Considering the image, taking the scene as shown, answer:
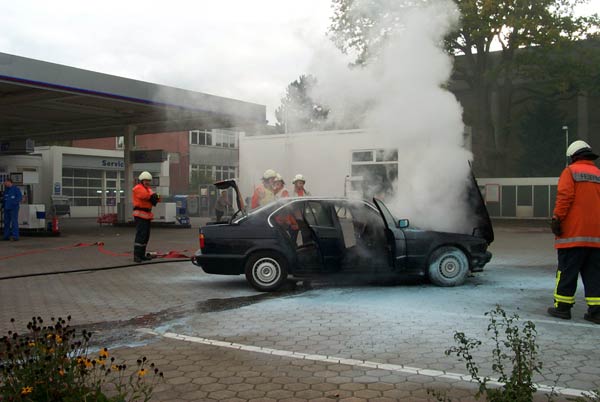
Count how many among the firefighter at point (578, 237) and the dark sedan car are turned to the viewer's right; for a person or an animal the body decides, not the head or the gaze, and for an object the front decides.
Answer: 1

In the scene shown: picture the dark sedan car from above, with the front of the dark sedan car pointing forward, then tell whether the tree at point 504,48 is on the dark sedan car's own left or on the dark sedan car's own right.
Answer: on the dark sedan car's own left

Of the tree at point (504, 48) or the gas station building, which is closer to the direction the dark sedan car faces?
the tree

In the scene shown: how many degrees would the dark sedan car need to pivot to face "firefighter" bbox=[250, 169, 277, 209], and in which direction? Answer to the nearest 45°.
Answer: approximately 135° to its left

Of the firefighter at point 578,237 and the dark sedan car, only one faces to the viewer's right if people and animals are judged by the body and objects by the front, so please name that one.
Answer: the dark sedan car

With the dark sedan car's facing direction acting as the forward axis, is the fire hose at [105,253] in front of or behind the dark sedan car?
behind

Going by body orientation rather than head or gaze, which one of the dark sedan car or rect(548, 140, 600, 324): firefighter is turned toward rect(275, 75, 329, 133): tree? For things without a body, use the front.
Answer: the firefighter

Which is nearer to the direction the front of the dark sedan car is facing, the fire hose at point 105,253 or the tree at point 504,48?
the tree

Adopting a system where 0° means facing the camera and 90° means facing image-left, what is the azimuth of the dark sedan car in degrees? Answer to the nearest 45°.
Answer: approximately 270°

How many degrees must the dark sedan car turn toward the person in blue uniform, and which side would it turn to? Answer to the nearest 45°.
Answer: approximately 135° to its left

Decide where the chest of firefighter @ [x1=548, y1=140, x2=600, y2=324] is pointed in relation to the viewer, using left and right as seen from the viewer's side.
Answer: facing away from the viewer and to the left of the viewer
